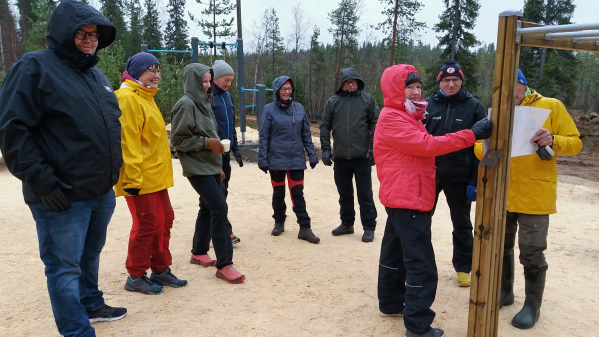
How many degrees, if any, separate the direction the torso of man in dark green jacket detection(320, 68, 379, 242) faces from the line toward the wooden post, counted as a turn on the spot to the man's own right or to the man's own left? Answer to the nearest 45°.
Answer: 0° — they already face it

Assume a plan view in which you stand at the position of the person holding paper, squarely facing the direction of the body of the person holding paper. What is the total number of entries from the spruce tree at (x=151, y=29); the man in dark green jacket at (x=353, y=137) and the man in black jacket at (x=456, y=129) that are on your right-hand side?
3

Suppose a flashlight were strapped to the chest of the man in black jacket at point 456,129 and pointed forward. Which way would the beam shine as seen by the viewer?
toward the camera

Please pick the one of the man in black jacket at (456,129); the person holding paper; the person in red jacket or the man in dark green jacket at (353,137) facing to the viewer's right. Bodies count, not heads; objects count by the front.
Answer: the person in red jacket

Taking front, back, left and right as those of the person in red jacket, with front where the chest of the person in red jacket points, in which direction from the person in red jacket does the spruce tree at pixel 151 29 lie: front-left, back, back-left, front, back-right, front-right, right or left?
back-left

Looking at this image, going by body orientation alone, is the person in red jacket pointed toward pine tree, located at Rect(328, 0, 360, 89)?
no

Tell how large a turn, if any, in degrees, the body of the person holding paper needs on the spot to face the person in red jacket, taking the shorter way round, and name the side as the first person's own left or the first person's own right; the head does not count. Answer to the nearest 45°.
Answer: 0° — they already face them

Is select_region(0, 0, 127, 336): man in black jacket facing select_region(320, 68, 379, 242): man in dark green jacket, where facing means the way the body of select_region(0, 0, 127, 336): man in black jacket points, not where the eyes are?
no

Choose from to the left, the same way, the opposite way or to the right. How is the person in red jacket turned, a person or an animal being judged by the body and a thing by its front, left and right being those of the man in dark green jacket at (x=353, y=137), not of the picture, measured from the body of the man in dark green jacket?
to the left

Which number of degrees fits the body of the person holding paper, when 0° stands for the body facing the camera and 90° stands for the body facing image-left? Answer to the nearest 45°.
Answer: approximately 45°

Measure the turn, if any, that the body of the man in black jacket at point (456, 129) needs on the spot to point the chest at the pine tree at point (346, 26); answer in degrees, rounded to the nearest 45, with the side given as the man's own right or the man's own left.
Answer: approximately 180°

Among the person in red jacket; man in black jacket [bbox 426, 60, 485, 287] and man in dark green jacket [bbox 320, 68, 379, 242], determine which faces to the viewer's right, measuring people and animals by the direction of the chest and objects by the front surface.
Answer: the person in red jacket

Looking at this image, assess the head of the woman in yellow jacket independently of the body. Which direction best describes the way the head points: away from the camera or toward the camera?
toward the camera

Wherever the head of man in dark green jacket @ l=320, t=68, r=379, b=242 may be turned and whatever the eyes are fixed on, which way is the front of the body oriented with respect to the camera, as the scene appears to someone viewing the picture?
toward the camera

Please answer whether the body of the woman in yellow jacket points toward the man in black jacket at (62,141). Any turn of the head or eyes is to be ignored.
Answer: no

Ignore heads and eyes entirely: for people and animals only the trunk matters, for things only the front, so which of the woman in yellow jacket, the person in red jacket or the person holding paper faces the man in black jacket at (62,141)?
the person holding paper

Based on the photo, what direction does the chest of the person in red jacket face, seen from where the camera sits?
to the viewer's right

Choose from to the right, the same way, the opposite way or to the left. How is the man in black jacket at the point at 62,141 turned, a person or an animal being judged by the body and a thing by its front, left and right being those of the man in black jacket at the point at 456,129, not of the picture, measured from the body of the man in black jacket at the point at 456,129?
to the left

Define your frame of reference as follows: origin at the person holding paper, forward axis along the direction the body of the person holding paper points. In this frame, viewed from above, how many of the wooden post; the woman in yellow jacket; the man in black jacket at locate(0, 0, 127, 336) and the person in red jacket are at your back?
0
